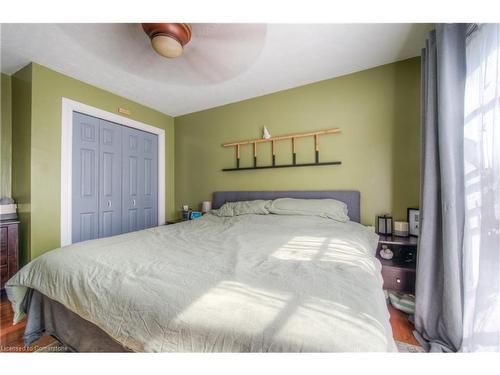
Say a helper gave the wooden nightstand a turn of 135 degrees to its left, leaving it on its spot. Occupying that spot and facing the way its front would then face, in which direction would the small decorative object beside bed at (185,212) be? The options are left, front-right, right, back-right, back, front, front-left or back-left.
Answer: back-left

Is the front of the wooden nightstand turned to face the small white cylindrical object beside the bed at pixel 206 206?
no

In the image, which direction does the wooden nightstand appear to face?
toward the camera

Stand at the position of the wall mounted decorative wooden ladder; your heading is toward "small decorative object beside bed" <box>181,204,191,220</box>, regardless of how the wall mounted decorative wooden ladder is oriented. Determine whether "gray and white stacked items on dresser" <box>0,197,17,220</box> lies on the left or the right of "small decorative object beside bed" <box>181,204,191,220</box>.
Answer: left

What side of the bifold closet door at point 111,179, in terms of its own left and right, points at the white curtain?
front

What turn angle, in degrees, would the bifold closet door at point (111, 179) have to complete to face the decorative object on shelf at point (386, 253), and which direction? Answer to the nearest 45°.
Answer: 0° — it already faces it

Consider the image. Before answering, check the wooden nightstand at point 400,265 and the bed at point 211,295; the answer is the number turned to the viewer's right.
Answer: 0

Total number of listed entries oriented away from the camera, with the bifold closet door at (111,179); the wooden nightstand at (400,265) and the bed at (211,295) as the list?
0

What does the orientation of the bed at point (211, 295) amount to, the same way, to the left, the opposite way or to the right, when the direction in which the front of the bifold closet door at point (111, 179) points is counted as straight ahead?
to the right

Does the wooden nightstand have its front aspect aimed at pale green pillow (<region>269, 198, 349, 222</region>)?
no

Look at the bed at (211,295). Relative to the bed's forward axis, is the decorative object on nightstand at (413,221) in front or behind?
behind

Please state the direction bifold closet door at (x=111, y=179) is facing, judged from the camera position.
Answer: facing the viewer and to the right of the viewer

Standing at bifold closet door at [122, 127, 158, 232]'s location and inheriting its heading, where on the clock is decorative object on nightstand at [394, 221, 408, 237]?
The decorative object on nightstand is roughly at 12 o'clock from the bifold closet door.

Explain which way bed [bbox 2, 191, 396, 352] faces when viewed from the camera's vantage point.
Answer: facing the viewer and to the left of the viewer

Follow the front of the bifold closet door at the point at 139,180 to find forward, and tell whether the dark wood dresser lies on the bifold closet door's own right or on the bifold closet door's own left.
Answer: on the bifold closet door's own right

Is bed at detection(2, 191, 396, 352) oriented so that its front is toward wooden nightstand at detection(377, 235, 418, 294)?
no
